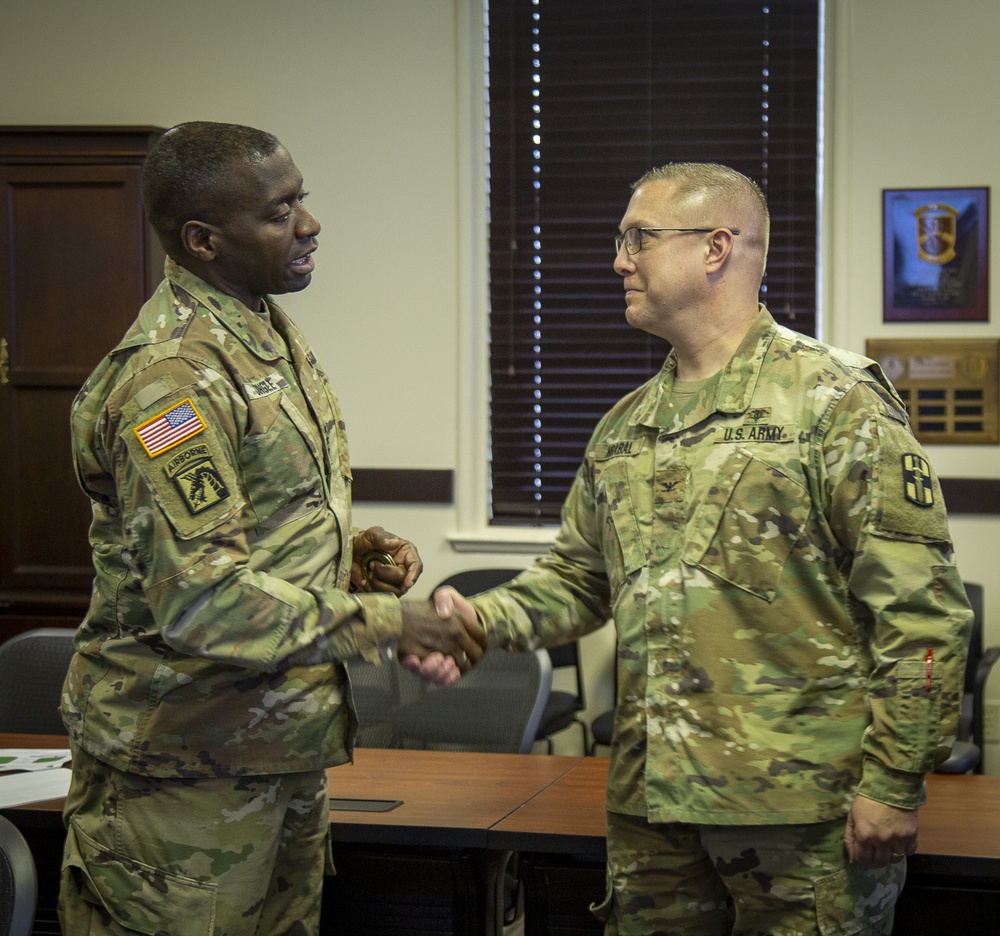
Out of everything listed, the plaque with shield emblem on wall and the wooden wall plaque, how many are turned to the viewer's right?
0

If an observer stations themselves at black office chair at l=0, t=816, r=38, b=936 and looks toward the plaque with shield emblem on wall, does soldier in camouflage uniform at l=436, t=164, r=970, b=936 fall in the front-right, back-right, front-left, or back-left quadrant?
front-right

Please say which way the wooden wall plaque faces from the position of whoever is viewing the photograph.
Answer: facing the viewer

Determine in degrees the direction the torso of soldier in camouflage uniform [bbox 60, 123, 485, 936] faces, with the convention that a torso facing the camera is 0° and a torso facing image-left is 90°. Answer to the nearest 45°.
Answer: approximately 270°

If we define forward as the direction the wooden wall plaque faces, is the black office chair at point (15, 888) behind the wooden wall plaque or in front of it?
in front

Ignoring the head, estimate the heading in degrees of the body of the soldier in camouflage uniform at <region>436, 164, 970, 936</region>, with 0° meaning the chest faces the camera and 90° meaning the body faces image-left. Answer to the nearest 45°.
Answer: approximately 45°

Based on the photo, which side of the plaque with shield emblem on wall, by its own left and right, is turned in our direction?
front

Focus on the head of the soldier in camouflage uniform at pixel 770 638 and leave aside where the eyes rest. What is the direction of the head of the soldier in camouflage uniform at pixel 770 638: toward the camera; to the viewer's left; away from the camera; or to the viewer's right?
to the viewer's left

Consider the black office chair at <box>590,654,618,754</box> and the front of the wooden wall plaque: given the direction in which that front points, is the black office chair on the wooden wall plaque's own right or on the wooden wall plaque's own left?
on the wooden wall plaque's own right

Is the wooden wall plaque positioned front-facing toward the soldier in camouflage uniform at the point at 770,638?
yes
